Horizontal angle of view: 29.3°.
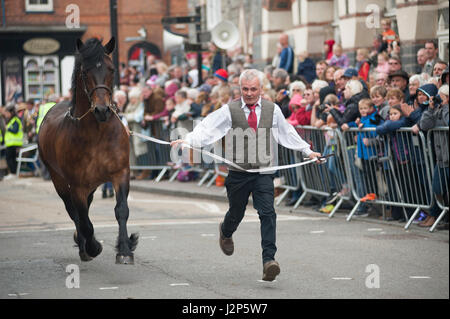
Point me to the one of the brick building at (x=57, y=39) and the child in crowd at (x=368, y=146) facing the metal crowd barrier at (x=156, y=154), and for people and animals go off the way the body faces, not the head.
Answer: the brick building

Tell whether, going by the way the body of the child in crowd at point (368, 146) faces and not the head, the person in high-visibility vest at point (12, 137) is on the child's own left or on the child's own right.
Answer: on the child's own right

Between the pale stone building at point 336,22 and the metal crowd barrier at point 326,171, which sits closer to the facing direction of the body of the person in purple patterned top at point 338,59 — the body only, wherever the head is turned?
the metal crowd barrier

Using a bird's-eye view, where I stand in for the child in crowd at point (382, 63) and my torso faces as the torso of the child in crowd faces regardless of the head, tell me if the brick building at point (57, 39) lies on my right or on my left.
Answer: on my right

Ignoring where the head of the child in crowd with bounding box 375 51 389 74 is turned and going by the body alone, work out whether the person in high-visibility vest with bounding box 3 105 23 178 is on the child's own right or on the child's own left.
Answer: on the child's own right

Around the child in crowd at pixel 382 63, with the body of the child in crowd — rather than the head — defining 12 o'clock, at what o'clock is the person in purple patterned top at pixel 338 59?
The person in purple patterned top is roughly at 4 o'clock from the child in crowd.

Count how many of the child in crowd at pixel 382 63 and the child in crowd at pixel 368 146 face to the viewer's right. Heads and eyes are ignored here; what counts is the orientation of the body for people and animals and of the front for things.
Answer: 0

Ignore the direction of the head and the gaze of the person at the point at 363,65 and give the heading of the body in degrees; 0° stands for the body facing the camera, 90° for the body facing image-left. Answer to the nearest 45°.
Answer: approximately 45°
